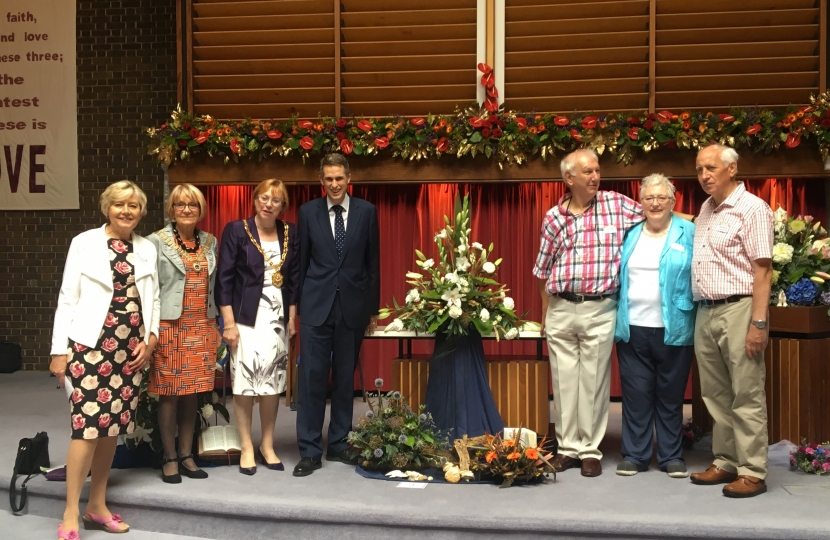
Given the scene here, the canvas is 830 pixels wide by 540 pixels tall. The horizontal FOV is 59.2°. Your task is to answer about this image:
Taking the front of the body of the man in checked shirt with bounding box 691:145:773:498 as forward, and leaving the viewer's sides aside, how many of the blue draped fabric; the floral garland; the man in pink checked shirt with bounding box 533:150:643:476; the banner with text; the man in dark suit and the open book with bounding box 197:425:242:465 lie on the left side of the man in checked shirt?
0

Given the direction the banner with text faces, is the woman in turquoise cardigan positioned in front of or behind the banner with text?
in front

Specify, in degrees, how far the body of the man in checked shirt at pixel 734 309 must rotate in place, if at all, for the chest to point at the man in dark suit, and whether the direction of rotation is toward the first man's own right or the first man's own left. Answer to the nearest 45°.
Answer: approximately 45° to the first man's own right

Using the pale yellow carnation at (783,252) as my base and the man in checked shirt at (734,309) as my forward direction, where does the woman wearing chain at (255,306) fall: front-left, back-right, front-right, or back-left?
front-right

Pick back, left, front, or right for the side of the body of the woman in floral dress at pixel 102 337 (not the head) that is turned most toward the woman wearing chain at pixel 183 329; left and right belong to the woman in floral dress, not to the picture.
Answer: left

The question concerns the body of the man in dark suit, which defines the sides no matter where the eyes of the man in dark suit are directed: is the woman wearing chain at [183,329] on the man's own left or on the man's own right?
on the man's own right

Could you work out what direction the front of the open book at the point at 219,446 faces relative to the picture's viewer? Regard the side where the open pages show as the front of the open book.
facing the viewer

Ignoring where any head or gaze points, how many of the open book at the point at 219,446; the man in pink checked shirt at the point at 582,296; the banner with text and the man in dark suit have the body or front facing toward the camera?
4

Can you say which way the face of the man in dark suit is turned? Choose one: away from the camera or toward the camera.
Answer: toward the camera

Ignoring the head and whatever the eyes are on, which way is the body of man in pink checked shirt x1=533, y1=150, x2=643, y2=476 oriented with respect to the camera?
toward the camera

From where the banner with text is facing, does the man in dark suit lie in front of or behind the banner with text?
in front

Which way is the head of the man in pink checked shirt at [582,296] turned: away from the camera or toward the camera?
toward the camera

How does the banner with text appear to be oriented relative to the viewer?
toward the camera

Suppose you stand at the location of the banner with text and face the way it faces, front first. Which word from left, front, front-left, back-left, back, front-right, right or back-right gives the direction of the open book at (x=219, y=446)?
front

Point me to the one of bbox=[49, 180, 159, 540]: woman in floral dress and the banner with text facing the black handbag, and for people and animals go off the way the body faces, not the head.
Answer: the banner with text
